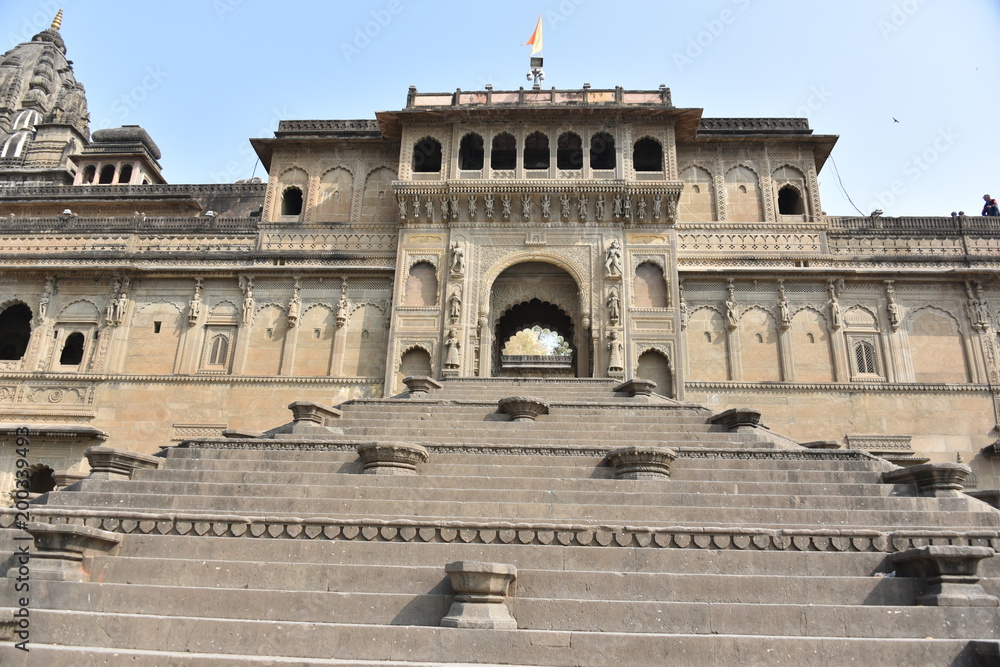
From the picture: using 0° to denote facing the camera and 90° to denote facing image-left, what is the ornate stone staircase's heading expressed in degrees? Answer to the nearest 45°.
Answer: approximately 0°

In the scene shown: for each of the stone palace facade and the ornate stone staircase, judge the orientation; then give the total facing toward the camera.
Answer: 2

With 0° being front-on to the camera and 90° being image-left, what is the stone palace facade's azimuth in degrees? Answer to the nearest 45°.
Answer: approximately 0°

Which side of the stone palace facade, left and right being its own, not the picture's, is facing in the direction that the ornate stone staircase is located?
front

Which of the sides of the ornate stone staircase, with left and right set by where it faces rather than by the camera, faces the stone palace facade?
back
